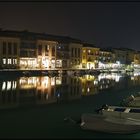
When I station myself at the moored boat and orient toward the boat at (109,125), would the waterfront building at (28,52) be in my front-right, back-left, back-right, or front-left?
back-right

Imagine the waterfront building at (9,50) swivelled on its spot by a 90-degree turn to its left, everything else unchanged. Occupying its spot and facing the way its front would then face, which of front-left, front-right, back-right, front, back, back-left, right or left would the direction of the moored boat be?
right

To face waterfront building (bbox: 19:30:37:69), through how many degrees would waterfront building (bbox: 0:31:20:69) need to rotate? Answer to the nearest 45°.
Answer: approximately 135° to its left

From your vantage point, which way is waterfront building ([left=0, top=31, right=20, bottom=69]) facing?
toward the camera

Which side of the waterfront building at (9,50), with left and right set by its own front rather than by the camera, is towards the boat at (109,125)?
front
